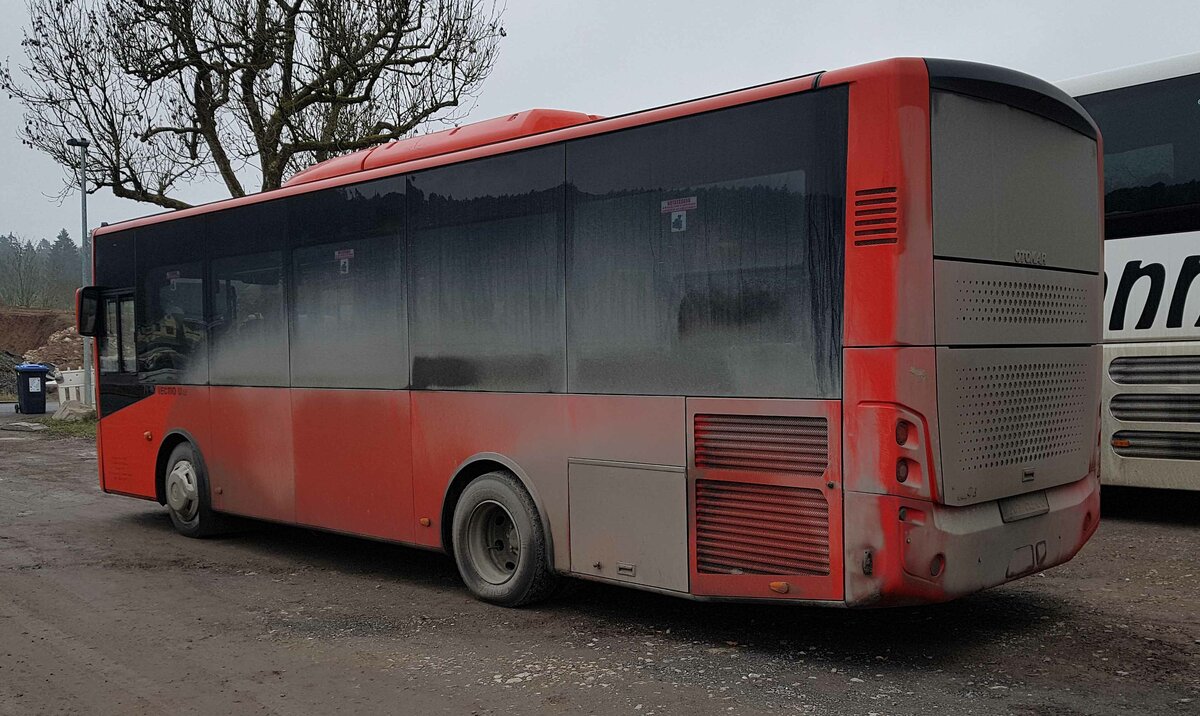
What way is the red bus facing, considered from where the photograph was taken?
facing away from the viewer and to the left of the viewer

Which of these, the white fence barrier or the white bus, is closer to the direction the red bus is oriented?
the white fence barrier

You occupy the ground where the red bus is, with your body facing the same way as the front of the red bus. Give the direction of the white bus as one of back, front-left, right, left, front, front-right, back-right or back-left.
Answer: right

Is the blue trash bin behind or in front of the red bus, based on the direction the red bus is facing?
in front

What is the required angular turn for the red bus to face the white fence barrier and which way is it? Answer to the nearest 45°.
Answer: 0° — it already faces it

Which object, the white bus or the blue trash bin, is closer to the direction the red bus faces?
the blue trash bin
